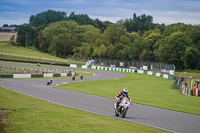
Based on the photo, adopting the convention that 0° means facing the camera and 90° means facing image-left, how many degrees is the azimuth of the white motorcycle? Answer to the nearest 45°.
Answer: approximately 315°
